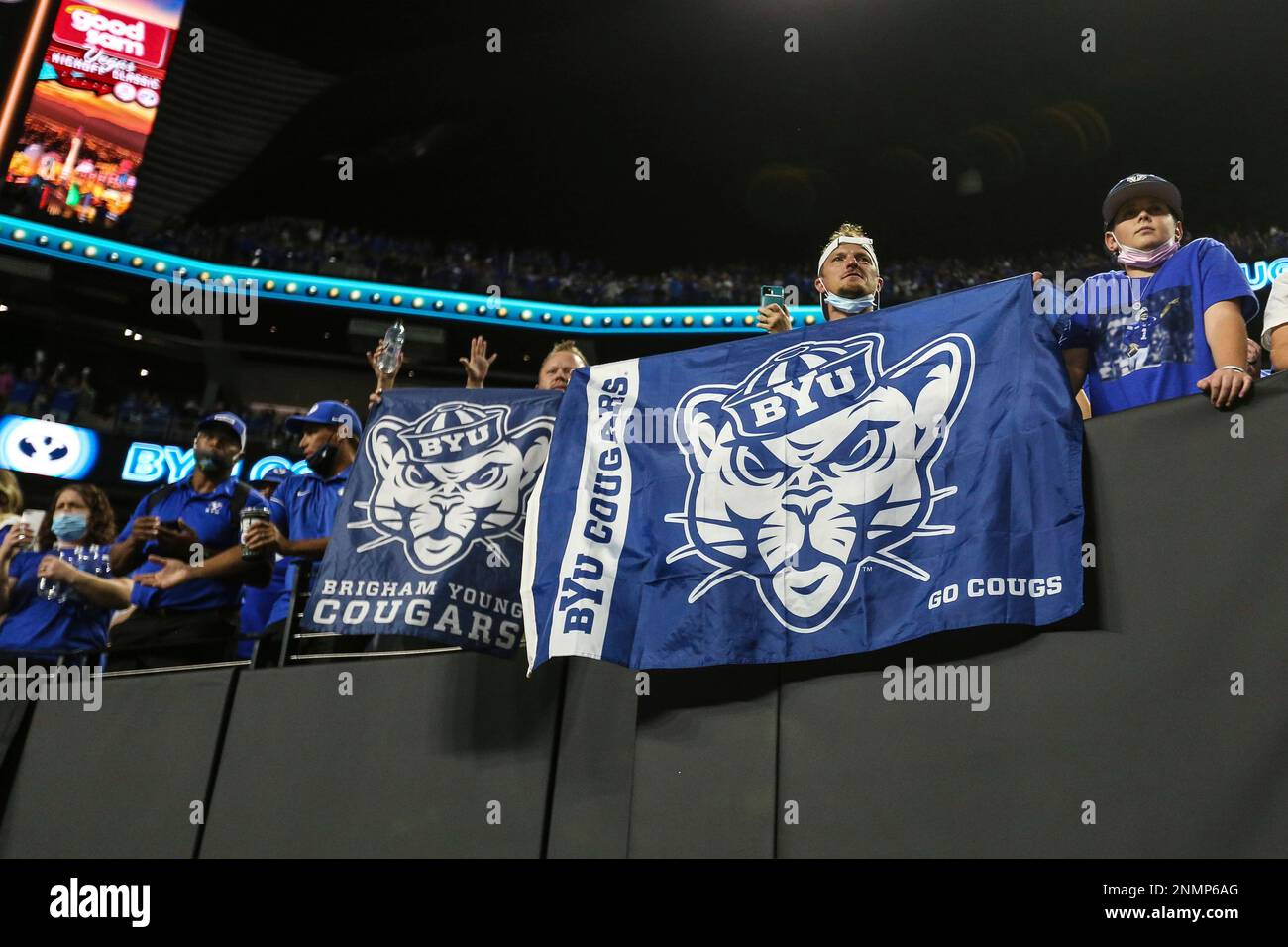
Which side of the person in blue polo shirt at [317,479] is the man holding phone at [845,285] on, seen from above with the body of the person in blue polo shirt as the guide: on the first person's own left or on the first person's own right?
on the first person's own left

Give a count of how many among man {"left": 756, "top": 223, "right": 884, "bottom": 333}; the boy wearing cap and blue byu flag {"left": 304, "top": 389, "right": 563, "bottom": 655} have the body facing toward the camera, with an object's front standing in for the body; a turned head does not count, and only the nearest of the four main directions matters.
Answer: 3

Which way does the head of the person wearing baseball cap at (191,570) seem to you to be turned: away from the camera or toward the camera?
toward the camera

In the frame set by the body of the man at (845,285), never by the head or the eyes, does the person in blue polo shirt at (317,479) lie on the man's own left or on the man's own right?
on the man's own right

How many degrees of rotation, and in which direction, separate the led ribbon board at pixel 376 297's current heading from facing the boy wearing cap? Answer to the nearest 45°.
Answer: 0° — it already faces them

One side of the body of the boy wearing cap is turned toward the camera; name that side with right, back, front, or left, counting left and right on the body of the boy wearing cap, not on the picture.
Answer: front

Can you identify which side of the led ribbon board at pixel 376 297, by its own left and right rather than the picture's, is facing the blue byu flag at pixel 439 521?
front

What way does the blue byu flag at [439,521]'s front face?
toward the camera

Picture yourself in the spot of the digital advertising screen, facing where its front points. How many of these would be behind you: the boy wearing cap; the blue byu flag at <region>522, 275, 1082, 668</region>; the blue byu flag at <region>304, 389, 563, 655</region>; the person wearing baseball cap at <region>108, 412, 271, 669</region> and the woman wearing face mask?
0

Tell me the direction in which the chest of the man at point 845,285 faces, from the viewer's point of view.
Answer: toward the camera

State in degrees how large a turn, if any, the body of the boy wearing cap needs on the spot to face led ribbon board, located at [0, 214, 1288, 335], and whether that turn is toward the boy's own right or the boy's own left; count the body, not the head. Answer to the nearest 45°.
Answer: approximately 135° to the boy's own right

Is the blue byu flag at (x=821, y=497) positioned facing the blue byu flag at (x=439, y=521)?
no

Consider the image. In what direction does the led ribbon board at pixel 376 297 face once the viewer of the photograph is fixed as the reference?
facing the viewer

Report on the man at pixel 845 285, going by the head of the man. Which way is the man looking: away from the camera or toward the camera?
toward the camera

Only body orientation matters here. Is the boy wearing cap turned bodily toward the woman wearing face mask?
no
